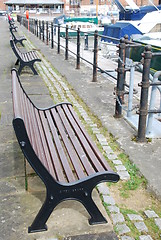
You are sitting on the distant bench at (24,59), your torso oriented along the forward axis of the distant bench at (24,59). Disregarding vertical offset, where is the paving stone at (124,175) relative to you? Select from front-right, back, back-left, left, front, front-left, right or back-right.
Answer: right

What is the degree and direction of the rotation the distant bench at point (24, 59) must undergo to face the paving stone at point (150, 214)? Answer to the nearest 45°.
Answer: approximately 90° to its right

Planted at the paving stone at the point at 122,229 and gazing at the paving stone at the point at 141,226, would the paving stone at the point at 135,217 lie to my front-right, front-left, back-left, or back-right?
front-left

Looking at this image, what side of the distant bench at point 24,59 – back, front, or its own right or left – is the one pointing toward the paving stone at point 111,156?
right

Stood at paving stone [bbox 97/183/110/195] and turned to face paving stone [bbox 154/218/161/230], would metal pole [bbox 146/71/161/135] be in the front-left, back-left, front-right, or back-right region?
back-left

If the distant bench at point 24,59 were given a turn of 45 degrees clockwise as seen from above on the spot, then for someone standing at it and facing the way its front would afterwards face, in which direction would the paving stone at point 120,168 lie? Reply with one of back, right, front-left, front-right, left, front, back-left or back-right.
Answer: front-right

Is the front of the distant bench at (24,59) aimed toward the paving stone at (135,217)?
no

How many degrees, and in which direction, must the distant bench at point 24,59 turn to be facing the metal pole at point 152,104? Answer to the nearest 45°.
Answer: approximately 90° to its right

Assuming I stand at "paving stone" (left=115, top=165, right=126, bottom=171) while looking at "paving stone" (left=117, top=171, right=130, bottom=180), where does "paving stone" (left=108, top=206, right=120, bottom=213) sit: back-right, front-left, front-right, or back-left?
front-right

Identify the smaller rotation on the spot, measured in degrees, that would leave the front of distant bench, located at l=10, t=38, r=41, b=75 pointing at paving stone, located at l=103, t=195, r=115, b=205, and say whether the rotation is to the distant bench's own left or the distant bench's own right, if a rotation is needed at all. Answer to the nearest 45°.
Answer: approximately 90° to the distant bench's own right

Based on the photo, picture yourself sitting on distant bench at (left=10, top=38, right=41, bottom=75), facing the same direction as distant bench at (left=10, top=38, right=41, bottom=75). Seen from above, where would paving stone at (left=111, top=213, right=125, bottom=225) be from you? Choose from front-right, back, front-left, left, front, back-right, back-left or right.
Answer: right

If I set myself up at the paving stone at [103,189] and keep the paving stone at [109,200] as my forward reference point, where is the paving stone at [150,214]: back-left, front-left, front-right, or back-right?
front-left

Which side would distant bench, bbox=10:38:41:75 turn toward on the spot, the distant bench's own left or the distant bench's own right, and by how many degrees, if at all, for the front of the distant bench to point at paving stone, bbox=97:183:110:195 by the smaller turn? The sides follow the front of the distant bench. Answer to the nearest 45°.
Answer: approximately 90° to the distant bench's own right

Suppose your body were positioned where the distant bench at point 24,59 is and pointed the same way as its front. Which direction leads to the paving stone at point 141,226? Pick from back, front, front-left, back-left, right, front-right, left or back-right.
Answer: right

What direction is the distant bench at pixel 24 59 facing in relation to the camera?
to the viewer's right

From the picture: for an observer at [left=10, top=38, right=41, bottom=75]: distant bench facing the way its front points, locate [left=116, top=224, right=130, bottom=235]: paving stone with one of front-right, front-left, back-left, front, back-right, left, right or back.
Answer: right

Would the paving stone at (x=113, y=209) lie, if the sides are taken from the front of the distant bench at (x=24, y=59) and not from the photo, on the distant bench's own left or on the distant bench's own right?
on the distant bench's own right
